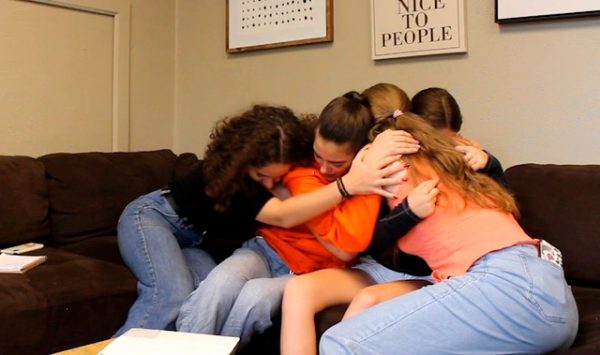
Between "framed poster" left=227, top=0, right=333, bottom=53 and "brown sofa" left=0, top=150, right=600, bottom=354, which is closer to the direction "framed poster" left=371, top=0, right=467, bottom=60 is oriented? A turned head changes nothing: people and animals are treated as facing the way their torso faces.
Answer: the brown sofa

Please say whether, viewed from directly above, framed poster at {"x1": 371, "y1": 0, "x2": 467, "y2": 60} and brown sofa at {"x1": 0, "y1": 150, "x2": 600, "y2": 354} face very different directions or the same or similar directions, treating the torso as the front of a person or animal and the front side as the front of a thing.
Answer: same or similar directions

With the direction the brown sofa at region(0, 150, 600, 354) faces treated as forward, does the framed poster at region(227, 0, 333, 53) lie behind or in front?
behind

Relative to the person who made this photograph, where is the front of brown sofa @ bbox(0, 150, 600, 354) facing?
facing the viewer

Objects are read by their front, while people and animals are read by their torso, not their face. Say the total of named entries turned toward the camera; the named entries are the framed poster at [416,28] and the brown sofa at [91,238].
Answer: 2
